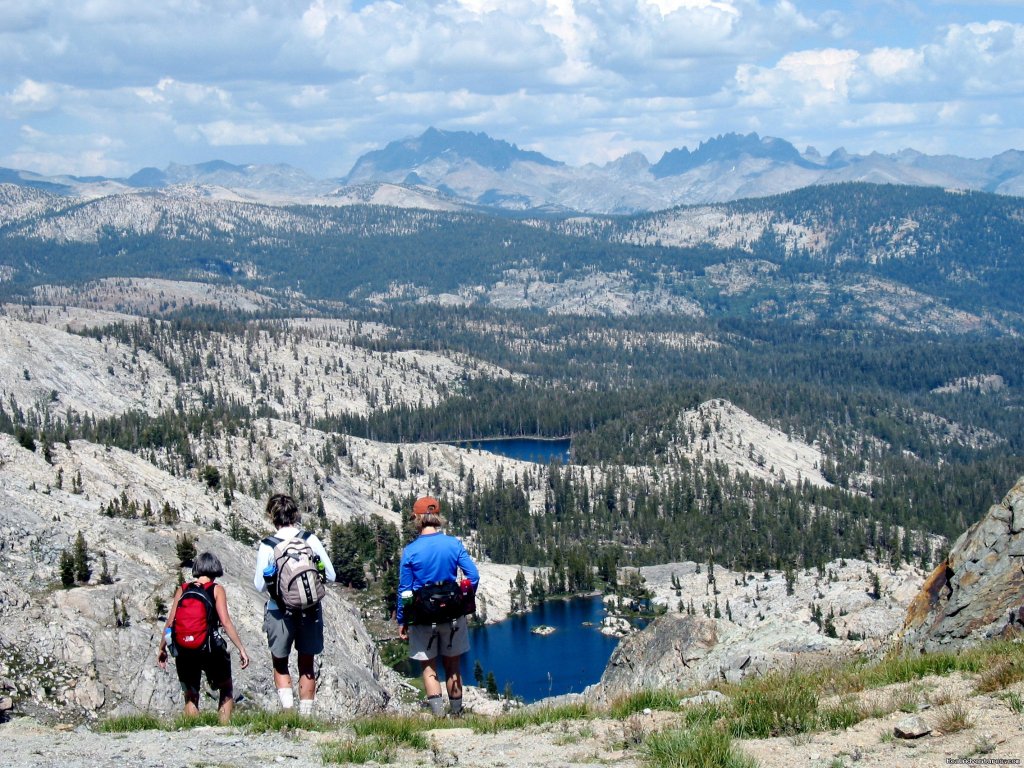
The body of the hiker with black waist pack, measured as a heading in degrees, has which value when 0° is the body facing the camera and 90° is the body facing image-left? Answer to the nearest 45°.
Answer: approximately 180°

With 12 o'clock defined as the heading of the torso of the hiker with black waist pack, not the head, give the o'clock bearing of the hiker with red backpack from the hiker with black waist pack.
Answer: The hiker with red backpack is roughly at 9 o'clock from the hiker with black waist pack.
